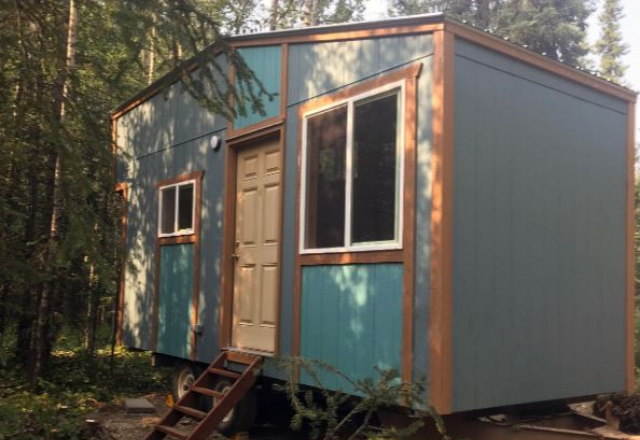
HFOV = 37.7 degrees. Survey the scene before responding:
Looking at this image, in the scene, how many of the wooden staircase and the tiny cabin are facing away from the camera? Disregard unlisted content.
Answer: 0

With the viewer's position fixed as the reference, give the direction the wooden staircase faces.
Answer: facing the viewer and to the left of the viewer
